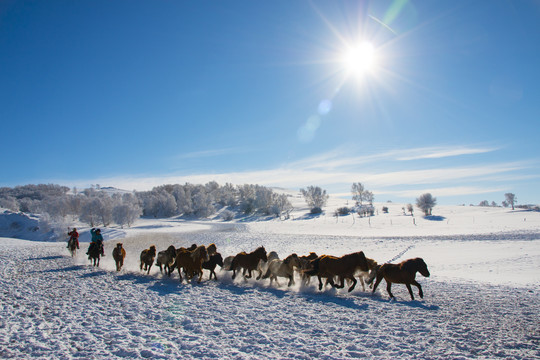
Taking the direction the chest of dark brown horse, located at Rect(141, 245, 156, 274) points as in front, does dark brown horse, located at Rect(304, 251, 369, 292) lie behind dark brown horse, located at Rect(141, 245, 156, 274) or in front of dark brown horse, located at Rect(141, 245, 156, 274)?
in front

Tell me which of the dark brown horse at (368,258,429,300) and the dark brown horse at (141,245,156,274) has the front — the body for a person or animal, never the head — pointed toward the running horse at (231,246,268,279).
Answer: the dark brown horse at (141,245,156,274)

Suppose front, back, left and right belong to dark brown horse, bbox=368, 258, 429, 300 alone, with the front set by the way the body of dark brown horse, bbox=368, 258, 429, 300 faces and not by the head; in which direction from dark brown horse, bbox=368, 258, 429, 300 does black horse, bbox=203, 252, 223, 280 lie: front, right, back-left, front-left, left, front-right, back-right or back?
back

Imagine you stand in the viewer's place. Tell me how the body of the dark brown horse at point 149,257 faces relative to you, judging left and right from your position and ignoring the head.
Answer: facing the viewer and to the right of the viewer

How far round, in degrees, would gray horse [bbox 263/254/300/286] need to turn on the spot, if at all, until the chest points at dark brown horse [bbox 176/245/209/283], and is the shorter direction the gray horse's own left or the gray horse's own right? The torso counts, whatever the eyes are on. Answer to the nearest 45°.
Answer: approximately 180°

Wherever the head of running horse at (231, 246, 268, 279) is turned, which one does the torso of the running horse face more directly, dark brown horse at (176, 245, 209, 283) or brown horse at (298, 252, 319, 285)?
the brown horse

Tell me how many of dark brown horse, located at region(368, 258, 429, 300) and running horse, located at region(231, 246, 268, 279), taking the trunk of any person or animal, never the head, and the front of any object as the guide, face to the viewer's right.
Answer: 2

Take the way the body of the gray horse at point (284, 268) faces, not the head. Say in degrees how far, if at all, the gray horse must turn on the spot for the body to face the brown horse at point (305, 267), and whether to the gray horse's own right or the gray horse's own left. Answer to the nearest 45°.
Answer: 0° — it already faces it

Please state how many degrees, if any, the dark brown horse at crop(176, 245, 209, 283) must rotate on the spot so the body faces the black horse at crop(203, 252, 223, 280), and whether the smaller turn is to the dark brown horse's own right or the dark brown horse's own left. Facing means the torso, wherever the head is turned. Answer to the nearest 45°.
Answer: approximately 45° to the dark brown horse's own left

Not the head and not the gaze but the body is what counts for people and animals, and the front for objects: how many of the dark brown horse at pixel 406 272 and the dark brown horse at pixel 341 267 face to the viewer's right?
2

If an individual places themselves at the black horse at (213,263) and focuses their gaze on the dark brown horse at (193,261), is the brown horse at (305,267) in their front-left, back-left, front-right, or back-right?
back-left

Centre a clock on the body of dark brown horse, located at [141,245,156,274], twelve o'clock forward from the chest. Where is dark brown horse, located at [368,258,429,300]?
dark brown horse, located at [368,258,429,300] is roughly at 12 o'clock from dark brown horse, located at [141,245,156,274].

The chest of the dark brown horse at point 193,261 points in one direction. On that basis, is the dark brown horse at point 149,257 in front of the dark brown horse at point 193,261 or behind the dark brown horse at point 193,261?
behind

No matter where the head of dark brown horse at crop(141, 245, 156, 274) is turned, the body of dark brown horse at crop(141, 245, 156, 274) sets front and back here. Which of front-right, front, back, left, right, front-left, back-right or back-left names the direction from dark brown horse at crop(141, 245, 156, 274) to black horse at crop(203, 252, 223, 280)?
front

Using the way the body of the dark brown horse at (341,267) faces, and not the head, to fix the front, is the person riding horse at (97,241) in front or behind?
behind

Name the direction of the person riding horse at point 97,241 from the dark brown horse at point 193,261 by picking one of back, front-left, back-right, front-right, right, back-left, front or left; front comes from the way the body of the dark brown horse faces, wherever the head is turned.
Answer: back

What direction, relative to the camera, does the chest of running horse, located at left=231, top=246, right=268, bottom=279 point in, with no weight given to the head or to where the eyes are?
to the viewer's right
